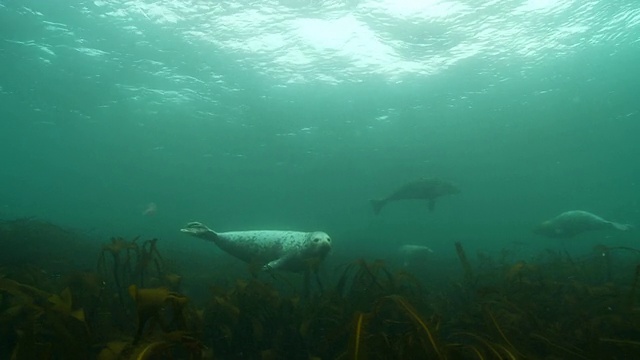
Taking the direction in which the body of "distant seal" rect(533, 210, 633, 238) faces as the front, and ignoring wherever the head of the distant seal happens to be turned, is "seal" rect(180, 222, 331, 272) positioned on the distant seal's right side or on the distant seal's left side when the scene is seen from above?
on the distant seal's left side

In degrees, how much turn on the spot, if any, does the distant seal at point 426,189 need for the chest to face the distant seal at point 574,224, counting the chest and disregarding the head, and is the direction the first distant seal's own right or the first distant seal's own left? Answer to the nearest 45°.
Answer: approximately 45° to the first distant seal's own right

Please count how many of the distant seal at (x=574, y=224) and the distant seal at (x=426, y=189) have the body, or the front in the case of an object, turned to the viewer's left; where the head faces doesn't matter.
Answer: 1

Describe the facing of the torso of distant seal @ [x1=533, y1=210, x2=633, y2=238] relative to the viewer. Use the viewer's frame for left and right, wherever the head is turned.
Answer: facing to the left of the viewer

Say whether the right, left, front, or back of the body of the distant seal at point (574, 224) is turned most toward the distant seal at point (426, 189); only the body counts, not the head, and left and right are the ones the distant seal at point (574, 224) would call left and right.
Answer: front

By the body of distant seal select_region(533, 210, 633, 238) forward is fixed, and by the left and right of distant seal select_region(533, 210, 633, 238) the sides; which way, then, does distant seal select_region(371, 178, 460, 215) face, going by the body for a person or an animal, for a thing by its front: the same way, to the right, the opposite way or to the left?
the opposite way

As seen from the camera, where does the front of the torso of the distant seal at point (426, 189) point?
to the viewer's right
